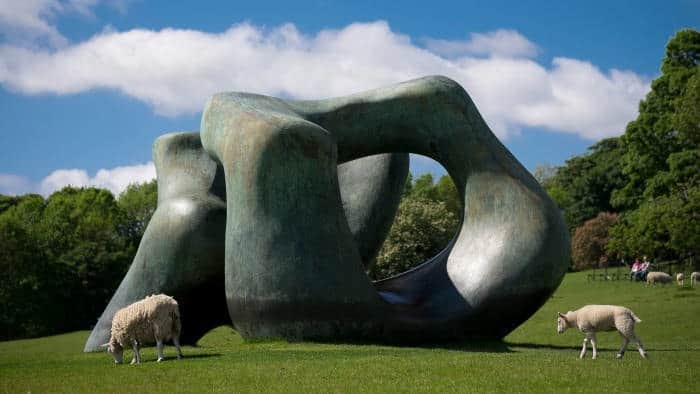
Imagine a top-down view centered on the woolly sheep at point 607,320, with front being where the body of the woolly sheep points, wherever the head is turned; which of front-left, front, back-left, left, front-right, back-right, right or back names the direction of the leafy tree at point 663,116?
right

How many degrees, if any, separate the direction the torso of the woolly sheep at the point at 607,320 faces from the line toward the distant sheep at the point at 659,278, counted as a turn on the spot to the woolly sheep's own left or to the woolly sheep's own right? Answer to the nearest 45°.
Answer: approximately 90° to the woolly sheep's own right

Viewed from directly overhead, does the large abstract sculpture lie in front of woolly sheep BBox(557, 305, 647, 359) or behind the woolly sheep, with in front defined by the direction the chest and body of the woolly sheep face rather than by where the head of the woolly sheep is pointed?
in front

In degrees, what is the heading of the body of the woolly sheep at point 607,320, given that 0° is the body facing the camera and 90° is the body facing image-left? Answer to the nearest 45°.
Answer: approximately 90°

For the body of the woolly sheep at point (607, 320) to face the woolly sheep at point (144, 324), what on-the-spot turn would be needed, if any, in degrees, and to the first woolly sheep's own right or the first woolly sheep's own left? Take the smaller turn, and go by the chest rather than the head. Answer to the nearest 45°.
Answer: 0° — it already faces it

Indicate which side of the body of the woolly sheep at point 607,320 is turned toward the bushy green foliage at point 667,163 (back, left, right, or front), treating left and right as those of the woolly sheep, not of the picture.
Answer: right

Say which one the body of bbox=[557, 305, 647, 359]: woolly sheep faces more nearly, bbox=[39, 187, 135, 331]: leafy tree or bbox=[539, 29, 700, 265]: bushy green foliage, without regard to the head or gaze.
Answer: the leafy tree

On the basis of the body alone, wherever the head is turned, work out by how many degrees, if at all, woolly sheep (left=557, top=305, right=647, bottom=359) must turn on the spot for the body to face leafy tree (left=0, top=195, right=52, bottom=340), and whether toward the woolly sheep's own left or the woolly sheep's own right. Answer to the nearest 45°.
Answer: approximately 45° to the woolly sheep's own right

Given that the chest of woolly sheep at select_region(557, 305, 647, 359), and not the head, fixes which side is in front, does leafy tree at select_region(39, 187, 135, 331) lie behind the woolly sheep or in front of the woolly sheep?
in front
